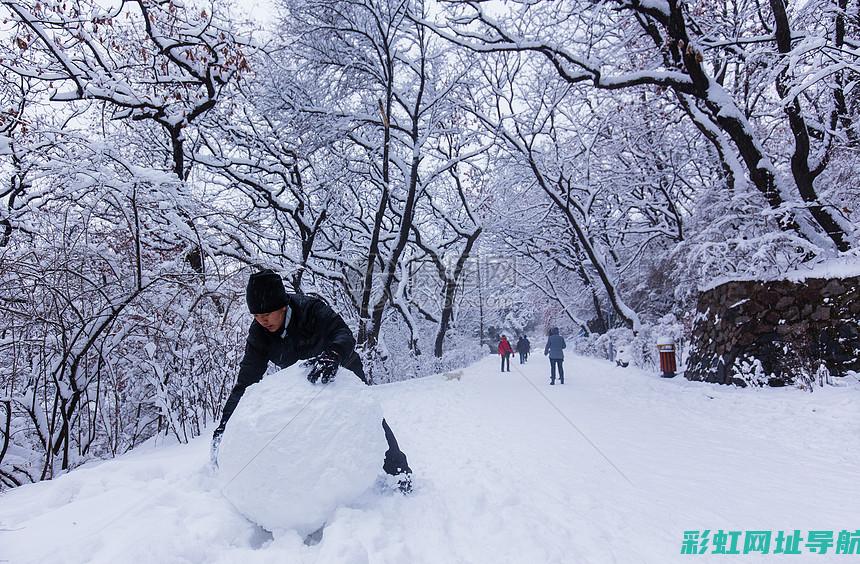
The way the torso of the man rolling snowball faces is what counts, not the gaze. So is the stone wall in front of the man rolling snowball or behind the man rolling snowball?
behind

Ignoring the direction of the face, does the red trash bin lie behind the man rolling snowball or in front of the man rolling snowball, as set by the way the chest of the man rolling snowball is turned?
behind

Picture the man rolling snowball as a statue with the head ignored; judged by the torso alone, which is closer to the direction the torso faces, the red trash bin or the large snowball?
the large snowball

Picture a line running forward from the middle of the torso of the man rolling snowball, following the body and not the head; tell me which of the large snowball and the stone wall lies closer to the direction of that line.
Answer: the large snowball

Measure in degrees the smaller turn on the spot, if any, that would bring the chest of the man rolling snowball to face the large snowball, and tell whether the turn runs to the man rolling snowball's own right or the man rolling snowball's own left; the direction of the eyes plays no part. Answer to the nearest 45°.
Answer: approximately 45° to the man rolling snowball's own left

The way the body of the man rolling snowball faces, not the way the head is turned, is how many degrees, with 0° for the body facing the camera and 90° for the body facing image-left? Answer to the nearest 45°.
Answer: approximately 45°
